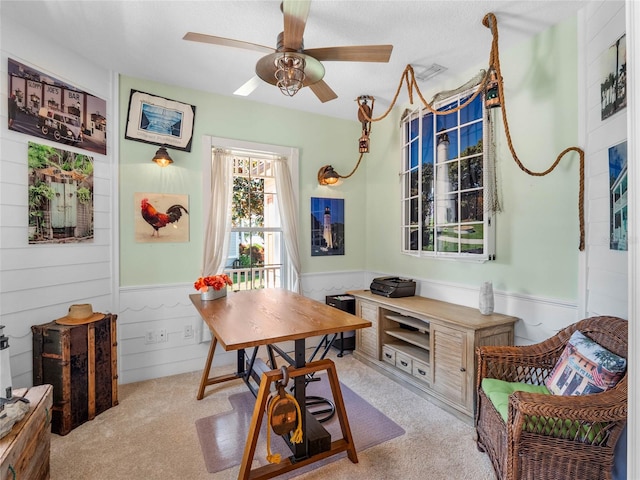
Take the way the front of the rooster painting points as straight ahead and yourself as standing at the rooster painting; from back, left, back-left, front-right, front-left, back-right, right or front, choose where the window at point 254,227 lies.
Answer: left

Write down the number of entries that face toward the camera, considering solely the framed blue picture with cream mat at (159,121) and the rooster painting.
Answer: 2

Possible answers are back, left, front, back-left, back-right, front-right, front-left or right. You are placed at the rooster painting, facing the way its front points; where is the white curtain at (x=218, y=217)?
left

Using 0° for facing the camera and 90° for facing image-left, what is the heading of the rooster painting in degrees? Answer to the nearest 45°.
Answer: approximately 0°

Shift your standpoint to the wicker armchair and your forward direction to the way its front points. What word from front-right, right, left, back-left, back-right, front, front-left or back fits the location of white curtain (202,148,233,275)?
front-right

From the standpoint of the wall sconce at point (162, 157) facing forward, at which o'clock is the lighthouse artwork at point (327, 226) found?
The lighthouse artwork is roughly at 9 o'clock from the wall sconce.

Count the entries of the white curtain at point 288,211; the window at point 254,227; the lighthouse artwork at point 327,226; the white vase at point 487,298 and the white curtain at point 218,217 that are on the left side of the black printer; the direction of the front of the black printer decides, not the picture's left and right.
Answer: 1

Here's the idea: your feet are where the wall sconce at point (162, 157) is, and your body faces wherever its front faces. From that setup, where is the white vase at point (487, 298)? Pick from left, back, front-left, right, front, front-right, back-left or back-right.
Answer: front-left

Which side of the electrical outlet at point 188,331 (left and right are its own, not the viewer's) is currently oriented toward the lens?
front

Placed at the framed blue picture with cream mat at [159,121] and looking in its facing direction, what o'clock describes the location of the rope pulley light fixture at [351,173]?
The rope pulley light fixture is roughly at 9 o'clock from the framed blue picture with cream mat.

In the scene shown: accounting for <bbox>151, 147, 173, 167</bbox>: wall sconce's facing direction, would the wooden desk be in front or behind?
in front

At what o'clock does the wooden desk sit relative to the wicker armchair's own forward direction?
The wooden desk is roughly at 1 o'clock from the wicker armchair.

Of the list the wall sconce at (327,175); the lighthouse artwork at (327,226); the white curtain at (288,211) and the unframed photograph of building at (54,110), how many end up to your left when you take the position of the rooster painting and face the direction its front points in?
3

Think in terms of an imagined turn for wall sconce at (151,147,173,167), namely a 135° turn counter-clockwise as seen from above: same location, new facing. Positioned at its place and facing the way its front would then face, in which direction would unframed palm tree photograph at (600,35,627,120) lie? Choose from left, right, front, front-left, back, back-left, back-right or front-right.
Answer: right

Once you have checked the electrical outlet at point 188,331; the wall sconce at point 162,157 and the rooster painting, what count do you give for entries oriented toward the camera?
3

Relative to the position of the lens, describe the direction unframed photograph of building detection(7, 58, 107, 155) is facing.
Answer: facing the viewer and to the right of the viewer

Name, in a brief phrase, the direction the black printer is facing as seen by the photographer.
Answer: facing the viewer and to the left of the viewer
